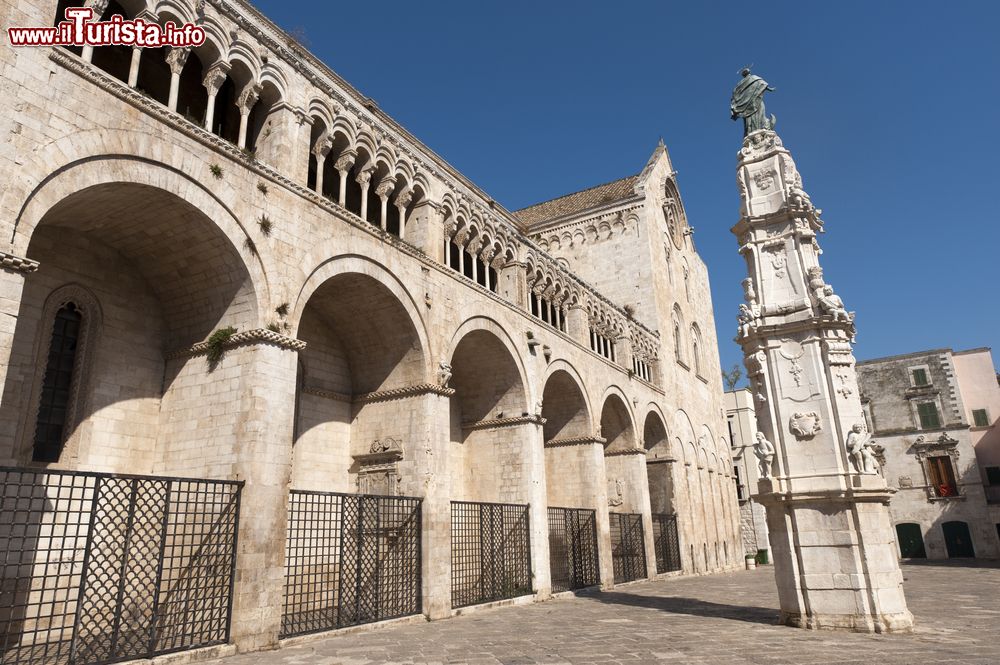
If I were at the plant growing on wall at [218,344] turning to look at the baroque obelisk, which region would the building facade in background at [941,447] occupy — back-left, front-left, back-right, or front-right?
front-left

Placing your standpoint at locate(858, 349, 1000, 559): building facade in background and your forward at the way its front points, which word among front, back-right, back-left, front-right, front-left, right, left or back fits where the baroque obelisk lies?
front

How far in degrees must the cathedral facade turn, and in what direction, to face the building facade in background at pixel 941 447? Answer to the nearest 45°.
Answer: approximately 90° to its left

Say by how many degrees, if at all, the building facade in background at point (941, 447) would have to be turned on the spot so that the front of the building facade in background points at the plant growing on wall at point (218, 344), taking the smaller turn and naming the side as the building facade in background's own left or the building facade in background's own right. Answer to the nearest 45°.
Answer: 0° — it already faces it

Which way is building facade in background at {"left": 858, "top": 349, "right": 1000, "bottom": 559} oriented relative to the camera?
toward the camera

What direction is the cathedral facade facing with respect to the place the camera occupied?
facing the viewer and to the right of the viewer

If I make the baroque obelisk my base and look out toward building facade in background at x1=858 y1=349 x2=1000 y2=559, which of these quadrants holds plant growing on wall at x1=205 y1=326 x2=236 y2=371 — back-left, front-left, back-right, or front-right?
back-left

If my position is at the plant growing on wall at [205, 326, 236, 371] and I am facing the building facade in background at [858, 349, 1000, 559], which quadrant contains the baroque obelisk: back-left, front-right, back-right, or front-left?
front-right

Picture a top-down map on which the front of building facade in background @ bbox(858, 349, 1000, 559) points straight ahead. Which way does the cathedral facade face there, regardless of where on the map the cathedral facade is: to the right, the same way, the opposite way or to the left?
to the left

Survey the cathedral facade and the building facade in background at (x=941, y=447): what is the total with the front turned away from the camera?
0

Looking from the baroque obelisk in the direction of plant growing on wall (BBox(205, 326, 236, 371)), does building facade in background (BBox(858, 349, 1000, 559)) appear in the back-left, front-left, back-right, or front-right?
back-right
